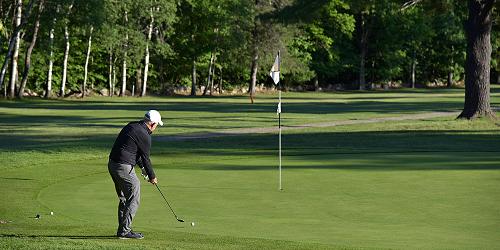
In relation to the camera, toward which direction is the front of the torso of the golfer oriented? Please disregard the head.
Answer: to the viewer's right

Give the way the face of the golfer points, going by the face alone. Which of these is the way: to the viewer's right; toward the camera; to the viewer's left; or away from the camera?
to the viewer's right
